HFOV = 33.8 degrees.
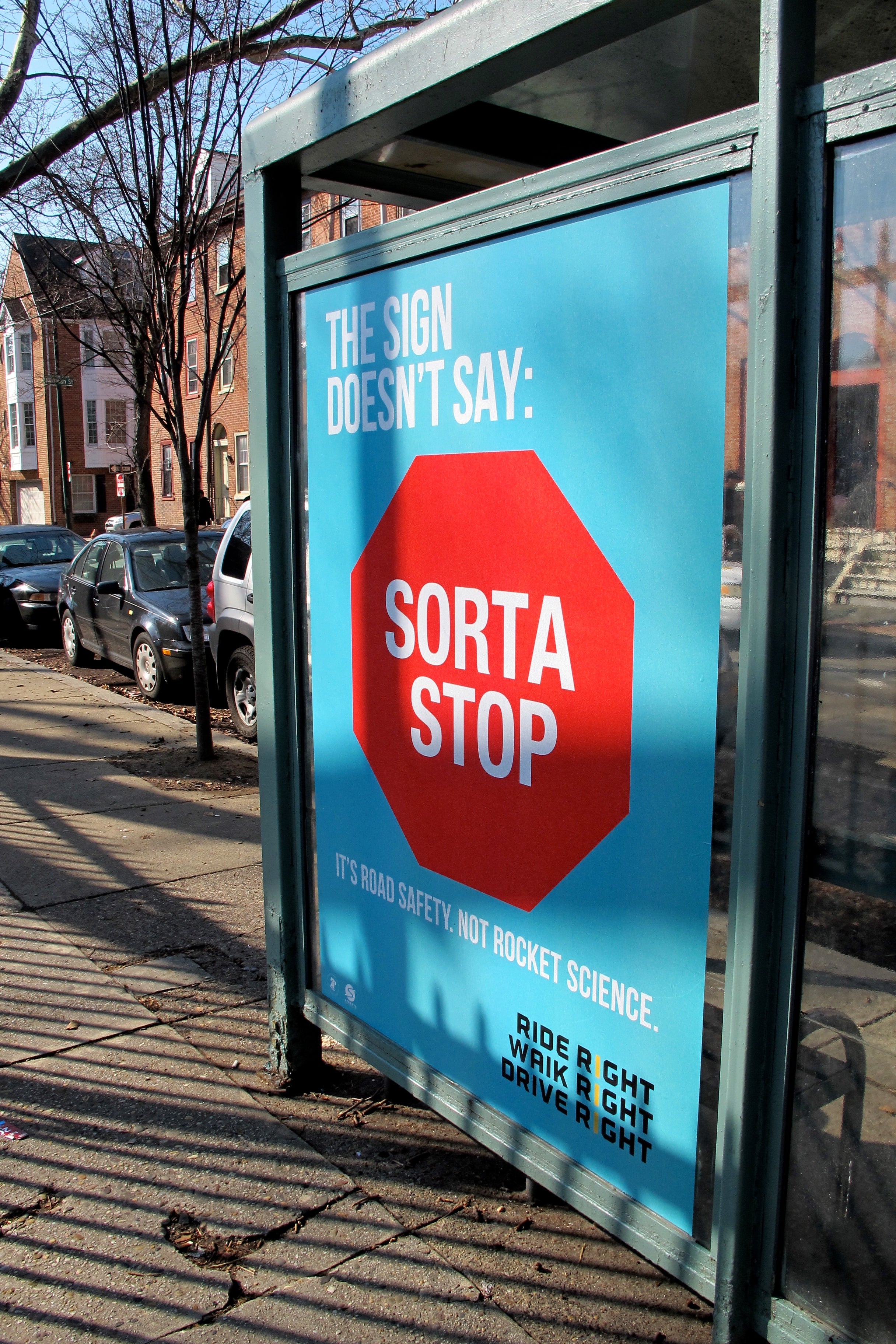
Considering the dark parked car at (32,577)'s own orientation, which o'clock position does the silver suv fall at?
The silver suv is roughly at 1 o'clock from the dark parked car.

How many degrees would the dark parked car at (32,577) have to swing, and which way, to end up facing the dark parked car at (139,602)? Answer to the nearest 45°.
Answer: approximately 45° to its right

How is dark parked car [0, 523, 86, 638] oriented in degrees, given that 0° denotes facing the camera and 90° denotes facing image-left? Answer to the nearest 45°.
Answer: approximately 315°
